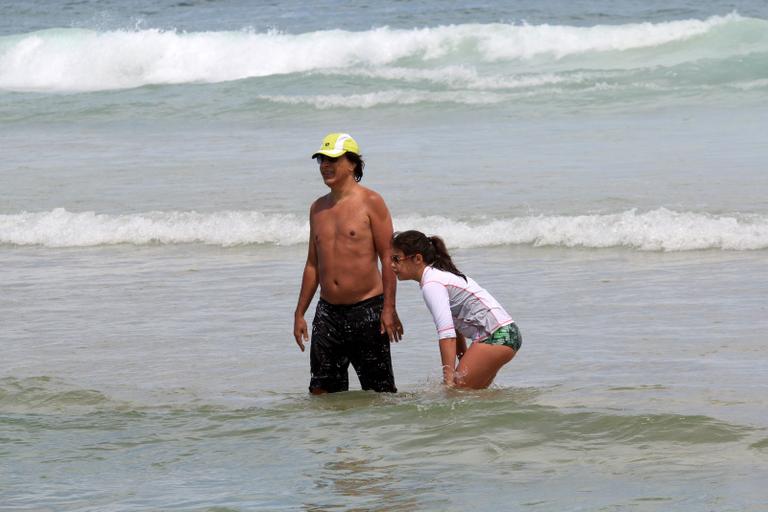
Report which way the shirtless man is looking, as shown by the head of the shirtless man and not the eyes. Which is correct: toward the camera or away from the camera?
toward the camera

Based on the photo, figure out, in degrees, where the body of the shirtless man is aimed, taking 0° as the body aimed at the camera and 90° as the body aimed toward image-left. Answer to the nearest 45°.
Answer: approximately 45°

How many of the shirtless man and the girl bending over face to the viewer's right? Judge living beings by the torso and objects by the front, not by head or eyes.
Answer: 0

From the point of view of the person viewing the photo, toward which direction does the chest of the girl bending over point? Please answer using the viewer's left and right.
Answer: facing to the left of the viewer

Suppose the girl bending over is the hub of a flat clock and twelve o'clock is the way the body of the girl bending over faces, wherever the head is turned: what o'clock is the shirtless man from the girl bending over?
The shirtless man is roughly at 12 o'clock from the girl bending over.
